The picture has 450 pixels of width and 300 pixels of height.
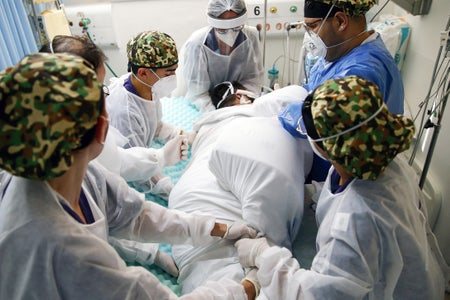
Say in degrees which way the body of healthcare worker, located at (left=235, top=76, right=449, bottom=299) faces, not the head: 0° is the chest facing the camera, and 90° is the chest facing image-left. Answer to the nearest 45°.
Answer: approximately 90°

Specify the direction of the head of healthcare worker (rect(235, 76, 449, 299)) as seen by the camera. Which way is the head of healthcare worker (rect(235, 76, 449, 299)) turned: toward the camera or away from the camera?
away from the camera

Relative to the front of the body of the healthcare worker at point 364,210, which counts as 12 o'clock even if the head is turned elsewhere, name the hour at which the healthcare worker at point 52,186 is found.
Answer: the healthcare worker at point 52,186 is roughly at 11 o'clock from the healthcare worker at point 364,210.

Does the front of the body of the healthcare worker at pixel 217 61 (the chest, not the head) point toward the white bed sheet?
yes

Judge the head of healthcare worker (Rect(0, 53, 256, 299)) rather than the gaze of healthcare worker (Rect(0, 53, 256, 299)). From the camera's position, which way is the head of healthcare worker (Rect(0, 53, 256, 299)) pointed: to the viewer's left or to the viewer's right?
to the viewer's right

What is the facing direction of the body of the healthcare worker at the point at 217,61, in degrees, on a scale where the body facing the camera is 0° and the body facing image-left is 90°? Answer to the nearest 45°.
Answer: approximately 0°

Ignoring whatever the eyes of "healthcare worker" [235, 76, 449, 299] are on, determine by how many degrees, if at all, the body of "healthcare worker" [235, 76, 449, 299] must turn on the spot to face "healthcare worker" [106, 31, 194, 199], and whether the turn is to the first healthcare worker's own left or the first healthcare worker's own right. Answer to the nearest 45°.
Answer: approximately 45° to the first healthcare worker's own right

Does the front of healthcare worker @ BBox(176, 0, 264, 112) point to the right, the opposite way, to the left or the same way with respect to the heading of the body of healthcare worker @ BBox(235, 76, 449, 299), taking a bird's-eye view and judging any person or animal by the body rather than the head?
to the left

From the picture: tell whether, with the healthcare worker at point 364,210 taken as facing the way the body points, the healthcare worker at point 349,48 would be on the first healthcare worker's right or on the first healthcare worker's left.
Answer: on the first healthcare worker's right

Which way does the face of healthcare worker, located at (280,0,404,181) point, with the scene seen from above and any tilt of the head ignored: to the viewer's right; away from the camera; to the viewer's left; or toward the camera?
to the viewer's left
